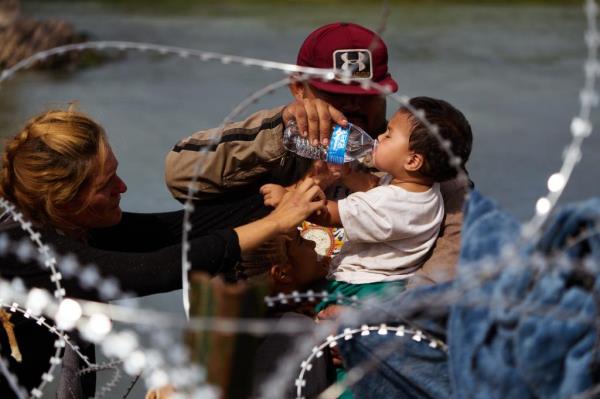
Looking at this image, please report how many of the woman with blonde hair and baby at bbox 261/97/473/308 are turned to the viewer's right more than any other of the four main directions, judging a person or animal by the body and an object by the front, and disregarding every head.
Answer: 1

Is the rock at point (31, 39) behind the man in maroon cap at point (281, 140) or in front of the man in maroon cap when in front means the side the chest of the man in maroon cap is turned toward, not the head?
behind

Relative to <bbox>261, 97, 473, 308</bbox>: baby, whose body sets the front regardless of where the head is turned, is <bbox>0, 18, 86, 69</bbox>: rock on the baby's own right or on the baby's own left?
on the baby's own right

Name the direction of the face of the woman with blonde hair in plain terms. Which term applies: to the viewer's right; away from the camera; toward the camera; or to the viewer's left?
to the viewer's right

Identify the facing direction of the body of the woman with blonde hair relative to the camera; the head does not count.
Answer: to the viewer's right

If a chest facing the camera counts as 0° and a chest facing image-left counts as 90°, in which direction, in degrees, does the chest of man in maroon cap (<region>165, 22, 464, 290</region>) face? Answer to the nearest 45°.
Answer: approximately 315°

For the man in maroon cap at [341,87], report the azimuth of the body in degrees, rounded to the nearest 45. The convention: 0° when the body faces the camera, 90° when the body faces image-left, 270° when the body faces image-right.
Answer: approximately 315°

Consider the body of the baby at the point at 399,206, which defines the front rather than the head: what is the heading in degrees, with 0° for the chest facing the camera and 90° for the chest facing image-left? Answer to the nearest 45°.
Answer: approximately 90°

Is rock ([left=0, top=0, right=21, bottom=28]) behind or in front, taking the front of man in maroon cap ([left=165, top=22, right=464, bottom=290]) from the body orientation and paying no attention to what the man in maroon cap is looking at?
behind

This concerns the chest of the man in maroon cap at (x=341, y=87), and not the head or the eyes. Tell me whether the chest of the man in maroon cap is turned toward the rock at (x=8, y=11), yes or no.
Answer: no

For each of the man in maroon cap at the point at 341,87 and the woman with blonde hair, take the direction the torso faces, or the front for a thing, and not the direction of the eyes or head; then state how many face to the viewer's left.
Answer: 0

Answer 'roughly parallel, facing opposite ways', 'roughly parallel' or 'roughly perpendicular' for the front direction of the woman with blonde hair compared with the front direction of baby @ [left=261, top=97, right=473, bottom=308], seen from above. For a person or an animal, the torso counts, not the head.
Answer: roughly parallel, facing opposite ways

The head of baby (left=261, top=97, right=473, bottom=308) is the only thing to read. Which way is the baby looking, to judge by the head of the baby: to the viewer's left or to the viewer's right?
to the viewer's left

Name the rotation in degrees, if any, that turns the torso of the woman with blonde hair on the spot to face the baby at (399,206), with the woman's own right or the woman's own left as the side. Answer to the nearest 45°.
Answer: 0° — they already face them
